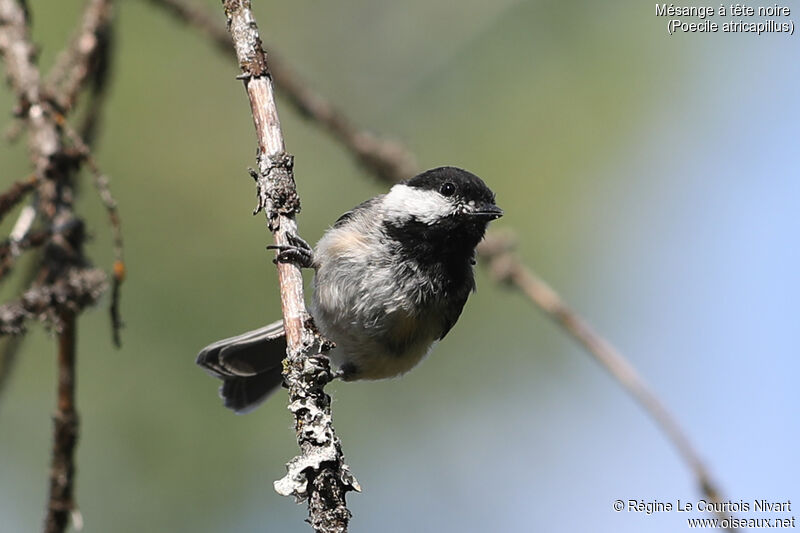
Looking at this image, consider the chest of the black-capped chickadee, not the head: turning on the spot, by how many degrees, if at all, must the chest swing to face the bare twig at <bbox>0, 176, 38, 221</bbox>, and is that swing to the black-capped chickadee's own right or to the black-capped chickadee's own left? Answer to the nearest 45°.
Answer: approximately 90° to the black-capped chickadee's own right

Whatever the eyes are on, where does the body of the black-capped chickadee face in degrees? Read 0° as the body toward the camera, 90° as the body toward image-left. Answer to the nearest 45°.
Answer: approximately 315°

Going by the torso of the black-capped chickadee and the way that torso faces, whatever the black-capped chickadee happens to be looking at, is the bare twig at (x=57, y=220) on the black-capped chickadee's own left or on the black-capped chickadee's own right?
on the black-capped chickadee's own right

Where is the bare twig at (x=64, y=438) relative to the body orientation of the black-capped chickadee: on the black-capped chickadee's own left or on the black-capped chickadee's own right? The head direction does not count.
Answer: on the black-capped chickadee's own right

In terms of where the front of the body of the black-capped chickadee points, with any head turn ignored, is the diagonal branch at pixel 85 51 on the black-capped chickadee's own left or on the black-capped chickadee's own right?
on the black-capped chickadee's own right
